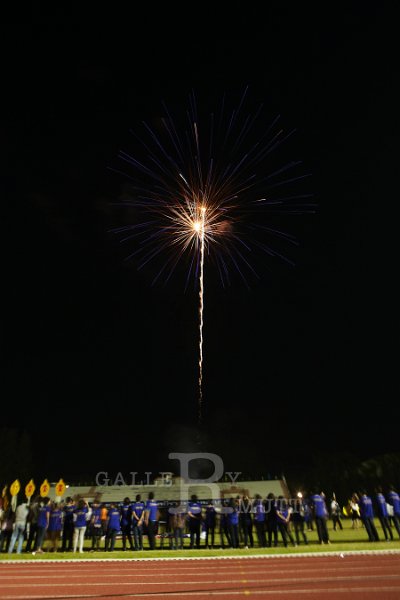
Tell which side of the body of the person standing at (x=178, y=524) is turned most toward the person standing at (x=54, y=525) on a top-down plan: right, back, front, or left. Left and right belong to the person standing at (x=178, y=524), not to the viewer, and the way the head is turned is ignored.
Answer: left

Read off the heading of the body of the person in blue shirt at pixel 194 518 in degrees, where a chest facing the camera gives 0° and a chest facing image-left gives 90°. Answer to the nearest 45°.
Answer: approximately 180°

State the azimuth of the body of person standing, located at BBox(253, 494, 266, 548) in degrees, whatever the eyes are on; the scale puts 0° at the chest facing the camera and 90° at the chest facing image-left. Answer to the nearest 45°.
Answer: approximately 180°

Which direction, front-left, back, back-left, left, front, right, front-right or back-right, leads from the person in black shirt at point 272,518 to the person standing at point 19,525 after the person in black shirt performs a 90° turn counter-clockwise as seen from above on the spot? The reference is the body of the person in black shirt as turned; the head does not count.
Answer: front

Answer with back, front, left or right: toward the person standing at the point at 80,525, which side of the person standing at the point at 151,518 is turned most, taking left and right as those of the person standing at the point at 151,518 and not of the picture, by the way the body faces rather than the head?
left

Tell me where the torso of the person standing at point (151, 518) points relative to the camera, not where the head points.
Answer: away from the camera

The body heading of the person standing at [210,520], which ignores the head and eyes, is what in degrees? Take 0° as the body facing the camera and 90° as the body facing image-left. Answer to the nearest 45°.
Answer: approximately 180°

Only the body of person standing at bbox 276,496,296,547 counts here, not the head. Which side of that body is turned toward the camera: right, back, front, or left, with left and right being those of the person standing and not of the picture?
back

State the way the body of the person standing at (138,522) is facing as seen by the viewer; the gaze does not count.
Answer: away from the camera

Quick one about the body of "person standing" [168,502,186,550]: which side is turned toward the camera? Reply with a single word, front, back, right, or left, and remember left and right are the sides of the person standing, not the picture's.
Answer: back

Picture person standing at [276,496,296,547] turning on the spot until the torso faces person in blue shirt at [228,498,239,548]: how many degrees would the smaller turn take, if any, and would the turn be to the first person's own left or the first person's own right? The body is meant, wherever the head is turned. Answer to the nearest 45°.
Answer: approximately 90° to the first person's own left

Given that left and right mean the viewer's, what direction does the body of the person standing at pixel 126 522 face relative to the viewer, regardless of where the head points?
facing away from the viewer

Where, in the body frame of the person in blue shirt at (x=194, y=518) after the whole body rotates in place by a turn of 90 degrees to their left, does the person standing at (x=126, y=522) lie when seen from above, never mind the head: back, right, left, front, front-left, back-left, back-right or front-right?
front

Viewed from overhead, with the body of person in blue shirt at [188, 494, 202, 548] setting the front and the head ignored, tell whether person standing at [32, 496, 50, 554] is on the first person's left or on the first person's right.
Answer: on the first person's left
